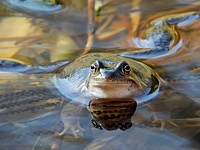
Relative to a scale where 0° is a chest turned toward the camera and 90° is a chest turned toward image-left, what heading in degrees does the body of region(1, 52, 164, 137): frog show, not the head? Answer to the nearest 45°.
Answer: approximately 0°
